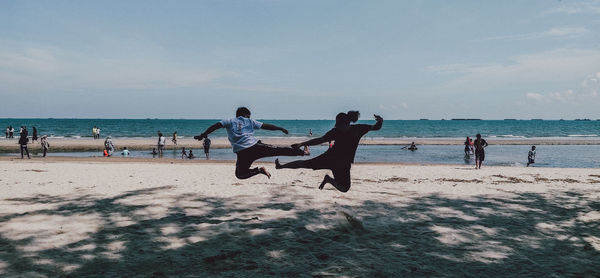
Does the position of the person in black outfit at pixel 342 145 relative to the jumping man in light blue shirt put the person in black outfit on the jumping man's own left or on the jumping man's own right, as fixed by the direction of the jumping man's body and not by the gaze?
on the jumping man's own right
